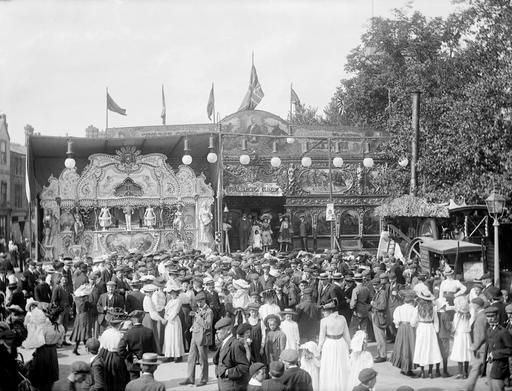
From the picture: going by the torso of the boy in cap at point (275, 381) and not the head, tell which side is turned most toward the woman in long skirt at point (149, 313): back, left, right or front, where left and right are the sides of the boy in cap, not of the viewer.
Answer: front

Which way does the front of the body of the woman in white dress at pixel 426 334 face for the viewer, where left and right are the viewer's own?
facing away from the viewer

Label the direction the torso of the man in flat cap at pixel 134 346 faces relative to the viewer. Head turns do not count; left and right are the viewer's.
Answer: facing away from the viewer

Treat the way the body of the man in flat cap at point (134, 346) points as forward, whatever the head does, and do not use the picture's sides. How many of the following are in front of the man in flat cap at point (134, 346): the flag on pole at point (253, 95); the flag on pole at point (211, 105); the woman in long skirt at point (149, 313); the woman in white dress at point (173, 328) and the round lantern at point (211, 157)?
5

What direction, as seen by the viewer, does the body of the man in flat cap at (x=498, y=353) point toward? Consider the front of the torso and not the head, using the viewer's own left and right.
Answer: facing the viewer and to the left of the viewer

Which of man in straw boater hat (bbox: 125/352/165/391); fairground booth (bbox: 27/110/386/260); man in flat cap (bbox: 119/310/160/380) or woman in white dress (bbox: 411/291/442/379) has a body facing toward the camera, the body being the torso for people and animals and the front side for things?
the fairground booth

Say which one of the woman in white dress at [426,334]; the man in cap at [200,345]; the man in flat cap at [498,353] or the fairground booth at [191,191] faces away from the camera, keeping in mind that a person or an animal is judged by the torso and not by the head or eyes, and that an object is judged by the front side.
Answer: the woman in white dress

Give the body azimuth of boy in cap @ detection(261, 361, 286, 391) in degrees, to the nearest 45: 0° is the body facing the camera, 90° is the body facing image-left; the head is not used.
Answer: approximately 180°

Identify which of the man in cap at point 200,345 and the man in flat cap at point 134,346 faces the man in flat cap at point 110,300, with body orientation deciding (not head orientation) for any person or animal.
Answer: the man in flat cap at point 134,346

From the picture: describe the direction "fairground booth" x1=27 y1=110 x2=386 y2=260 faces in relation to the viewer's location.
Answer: facing the viewer

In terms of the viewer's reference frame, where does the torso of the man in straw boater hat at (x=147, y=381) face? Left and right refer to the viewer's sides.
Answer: facing away from the viewer

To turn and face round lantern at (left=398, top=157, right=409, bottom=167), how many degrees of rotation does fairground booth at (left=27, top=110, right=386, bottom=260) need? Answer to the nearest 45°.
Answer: approximately 90° to its left

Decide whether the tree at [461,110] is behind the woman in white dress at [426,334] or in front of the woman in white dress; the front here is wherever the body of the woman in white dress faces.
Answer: in front

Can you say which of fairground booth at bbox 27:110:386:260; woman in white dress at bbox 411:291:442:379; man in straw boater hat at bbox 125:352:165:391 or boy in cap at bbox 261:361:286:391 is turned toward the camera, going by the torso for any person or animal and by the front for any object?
the fairground booth

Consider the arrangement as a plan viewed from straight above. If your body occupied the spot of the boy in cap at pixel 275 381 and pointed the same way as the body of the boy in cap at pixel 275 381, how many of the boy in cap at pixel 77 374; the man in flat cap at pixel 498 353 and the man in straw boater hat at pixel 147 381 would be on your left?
2
